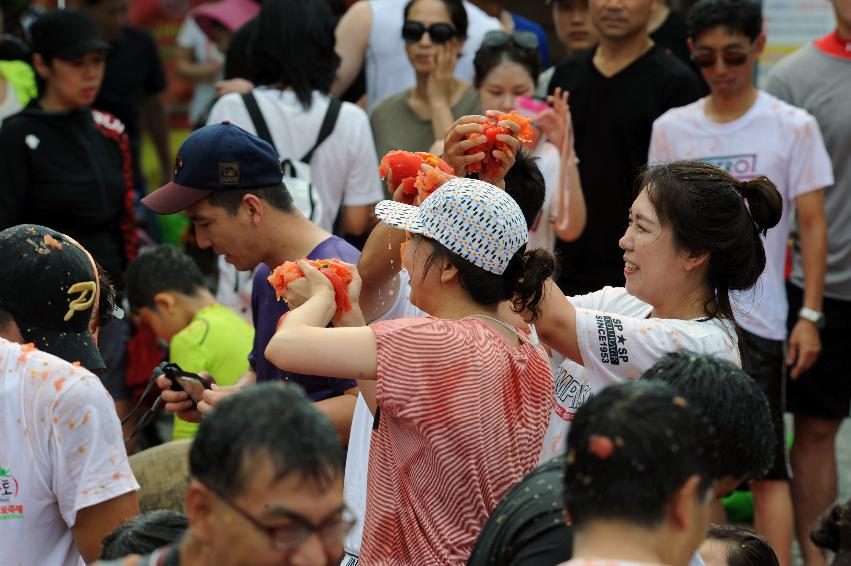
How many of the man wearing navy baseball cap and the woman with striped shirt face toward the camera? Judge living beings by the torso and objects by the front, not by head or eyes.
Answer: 0

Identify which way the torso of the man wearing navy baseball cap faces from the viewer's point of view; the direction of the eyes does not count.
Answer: to the viewer's left

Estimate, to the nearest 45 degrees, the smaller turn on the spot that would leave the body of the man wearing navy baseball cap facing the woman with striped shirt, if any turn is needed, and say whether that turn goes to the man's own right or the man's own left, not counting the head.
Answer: approximately 90° to the man's own left

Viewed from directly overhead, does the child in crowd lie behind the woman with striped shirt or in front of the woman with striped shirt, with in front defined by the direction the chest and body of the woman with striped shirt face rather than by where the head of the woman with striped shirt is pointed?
in front

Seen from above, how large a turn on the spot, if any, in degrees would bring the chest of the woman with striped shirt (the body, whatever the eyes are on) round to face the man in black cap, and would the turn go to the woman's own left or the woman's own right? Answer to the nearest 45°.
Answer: approximately 45° to the woman's own left

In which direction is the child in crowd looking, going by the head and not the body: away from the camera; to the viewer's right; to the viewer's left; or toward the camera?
to the viewer's left

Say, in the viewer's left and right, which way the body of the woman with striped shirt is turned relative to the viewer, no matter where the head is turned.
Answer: facing away from the viewer and to the left of the viewer
